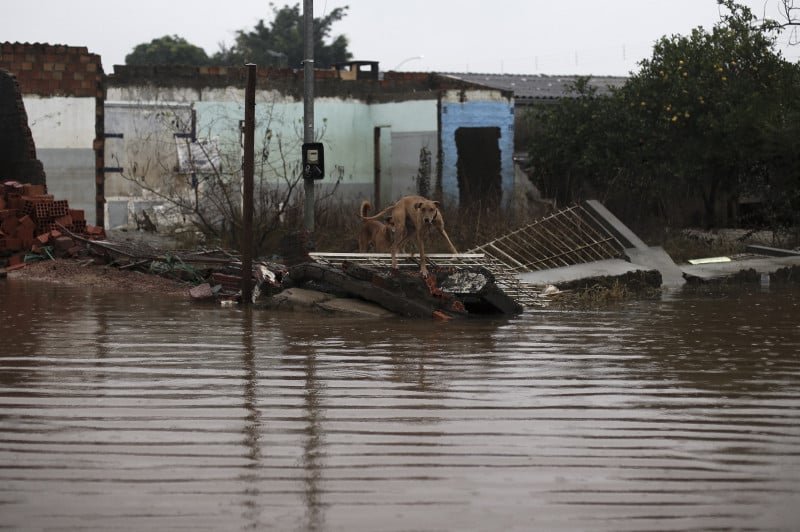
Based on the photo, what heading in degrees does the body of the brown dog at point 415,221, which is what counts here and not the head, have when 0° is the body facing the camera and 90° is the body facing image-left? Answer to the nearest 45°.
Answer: approximately 315°

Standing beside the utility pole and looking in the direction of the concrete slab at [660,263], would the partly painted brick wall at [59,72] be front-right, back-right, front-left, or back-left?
back-left

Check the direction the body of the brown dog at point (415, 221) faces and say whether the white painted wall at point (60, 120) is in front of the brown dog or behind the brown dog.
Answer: behind

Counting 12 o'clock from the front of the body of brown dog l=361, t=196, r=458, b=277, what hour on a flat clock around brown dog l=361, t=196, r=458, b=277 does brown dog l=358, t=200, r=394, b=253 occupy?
brown dog l=358, t=200, r=394, b=253 is roughly at 7 o'clock from brown dog l=361, t=196, r=458, b=277.

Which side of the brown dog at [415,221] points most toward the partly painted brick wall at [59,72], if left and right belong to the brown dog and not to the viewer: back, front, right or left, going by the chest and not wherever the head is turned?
back

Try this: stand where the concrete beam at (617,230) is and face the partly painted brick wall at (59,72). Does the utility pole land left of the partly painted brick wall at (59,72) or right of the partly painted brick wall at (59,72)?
left
